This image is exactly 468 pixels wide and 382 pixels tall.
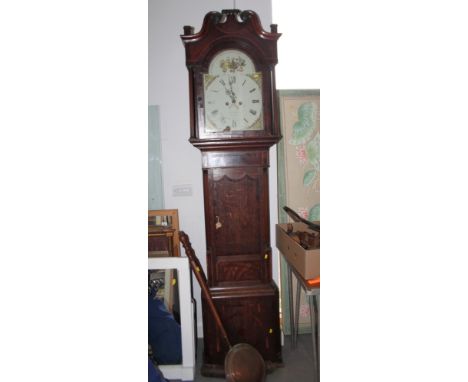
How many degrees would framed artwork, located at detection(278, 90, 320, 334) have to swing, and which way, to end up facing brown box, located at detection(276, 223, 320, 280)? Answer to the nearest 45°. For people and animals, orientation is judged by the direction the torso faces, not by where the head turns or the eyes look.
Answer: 0° — it already faces it

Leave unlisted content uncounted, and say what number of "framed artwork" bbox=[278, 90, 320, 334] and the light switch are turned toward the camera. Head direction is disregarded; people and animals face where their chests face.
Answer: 2

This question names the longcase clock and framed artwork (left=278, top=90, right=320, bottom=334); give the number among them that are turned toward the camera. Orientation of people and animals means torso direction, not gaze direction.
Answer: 2
